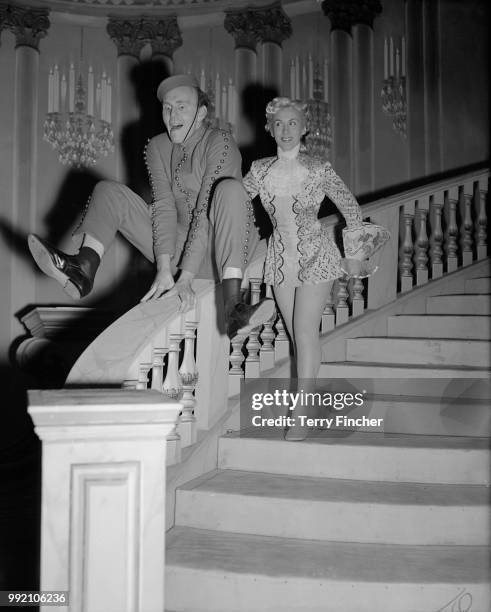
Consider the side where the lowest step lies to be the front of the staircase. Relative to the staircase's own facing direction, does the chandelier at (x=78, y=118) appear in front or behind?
behind

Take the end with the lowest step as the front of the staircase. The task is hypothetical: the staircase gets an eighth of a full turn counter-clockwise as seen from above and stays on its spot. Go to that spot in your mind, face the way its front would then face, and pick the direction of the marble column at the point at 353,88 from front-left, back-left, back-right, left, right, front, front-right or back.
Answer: back-left

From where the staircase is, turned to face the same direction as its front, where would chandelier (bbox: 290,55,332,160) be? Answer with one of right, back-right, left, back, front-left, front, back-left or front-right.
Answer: back

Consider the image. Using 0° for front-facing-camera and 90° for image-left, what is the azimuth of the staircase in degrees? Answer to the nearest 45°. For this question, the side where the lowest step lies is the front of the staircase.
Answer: approximately 0°

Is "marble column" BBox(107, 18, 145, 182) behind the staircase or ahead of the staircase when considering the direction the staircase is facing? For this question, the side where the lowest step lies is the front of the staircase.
behind

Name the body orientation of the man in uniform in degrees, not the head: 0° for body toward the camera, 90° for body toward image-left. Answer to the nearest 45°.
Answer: approximately 45°

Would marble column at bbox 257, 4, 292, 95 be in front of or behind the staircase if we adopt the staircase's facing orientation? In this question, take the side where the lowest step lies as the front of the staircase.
behind

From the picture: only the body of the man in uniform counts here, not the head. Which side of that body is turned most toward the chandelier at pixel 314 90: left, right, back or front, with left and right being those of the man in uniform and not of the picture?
back

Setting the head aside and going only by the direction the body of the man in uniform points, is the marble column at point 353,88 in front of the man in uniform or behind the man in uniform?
behind

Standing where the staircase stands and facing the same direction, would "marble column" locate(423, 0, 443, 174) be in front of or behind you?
behind

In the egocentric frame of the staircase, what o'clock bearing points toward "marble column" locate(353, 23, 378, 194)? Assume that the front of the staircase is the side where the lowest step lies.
The marble column is roughly at 6 o'clock from the staircase.

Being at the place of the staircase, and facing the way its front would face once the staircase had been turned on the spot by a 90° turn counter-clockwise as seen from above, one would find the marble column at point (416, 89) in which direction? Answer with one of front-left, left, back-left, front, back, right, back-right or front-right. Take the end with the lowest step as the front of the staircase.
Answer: left

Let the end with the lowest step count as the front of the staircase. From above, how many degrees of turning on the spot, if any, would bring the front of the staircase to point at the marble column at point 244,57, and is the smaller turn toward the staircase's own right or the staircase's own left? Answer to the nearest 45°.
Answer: approximately 180°
